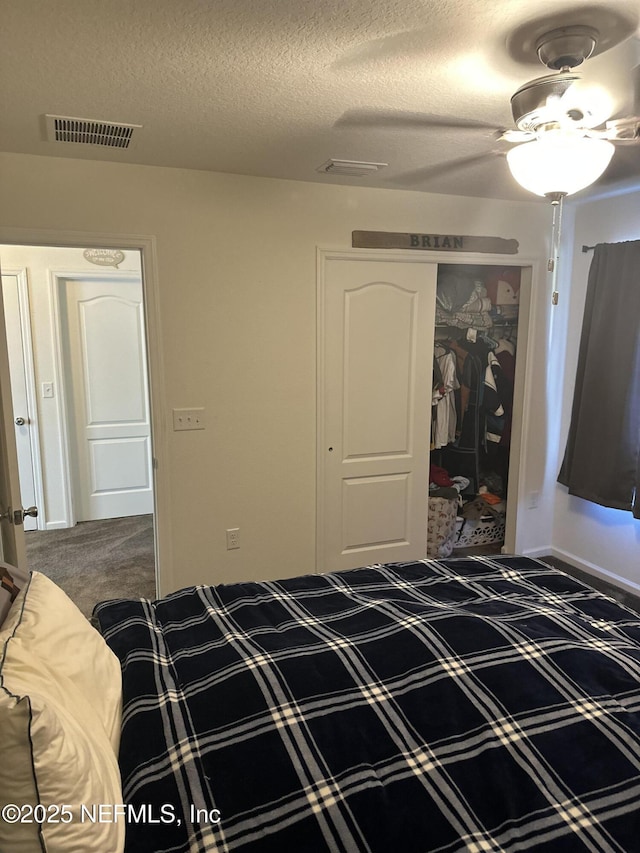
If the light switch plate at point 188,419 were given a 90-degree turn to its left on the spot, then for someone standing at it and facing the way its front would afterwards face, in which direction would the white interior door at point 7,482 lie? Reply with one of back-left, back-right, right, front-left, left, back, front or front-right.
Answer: back-right

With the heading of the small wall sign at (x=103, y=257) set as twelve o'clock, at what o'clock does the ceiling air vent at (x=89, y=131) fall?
The ceiling air vent is roughly at 12 o'clock from the small wall sign.

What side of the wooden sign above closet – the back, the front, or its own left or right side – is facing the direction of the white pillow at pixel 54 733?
front

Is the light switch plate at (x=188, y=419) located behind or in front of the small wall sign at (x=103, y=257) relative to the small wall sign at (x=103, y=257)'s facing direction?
in front

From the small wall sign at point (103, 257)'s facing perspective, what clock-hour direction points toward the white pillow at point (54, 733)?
The white pillow is roughly at 12 o'clock from the small wall sign.

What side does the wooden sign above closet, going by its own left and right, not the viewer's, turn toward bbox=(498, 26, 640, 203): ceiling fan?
front

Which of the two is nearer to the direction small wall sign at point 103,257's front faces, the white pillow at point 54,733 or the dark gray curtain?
the white pillow

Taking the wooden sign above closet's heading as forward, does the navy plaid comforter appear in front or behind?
in front

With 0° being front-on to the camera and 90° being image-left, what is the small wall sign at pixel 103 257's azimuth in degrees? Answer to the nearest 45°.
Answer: approximately 0°

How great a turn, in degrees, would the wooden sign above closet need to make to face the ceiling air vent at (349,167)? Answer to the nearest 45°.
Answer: approximately 45° to its right

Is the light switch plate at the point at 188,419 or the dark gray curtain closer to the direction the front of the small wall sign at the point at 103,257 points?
the light switch plate

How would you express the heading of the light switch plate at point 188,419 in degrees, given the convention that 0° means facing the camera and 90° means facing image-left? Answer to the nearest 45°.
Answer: approximately 0°

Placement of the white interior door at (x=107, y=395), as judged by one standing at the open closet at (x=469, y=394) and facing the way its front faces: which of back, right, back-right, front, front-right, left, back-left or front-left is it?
right

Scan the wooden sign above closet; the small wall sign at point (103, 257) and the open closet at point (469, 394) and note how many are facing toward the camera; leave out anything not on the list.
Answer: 3

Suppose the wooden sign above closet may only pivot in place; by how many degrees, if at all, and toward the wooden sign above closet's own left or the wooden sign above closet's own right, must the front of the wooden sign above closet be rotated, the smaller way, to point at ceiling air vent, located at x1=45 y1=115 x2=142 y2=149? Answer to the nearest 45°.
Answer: approximately 45° to the wooden sign above closet's own right
